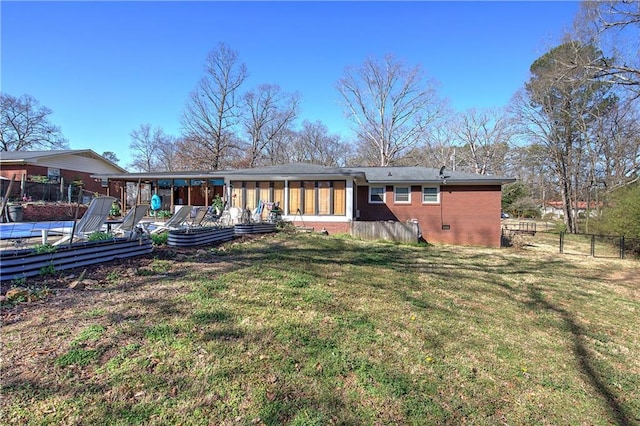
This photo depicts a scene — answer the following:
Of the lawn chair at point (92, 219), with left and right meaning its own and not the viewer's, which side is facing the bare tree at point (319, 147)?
back

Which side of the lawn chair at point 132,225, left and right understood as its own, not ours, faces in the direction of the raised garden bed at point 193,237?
back

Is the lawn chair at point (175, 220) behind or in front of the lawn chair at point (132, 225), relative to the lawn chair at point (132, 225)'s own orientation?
behind

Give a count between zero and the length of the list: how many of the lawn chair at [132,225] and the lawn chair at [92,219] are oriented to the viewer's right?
0

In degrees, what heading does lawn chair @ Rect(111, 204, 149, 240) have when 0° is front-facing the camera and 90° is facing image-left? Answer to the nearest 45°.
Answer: approximately 45°

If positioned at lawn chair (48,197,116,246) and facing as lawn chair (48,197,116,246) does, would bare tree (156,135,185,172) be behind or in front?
behind

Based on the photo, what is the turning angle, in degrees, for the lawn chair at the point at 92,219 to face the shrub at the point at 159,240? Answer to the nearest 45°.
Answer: approximately 180°

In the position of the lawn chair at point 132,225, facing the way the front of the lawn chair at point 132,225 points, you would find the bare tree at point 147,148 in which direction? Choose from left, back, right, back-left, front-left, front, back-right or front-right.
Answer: back-right

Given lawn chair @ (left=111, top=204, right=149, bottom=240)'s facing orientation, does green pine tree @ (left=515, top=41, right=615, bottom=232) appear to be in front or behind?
behind

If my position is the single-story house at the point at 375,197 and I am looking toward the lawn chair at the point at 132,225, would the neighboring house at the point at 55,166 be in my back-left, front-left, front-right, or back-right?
front-right

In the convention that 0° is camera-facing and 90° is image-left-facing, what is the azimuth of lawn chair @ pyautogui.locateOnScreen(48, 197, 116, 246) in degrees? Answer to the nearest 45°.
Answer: approximately 45°

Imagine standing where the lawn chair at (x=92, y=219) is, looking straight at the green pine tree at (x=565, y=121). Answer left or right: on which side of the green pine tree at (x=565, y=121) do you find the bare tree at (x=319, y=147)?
left

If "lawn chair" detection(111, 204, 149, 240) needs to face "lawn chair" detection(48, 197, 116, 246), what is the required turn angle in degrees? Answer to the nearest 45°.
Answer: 0° — it already faces it

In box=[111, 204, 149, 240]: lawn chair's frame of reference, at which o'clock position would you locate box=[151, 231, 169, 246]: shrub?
The shrub is roughly at 6 o'clock from the lawn chair.
